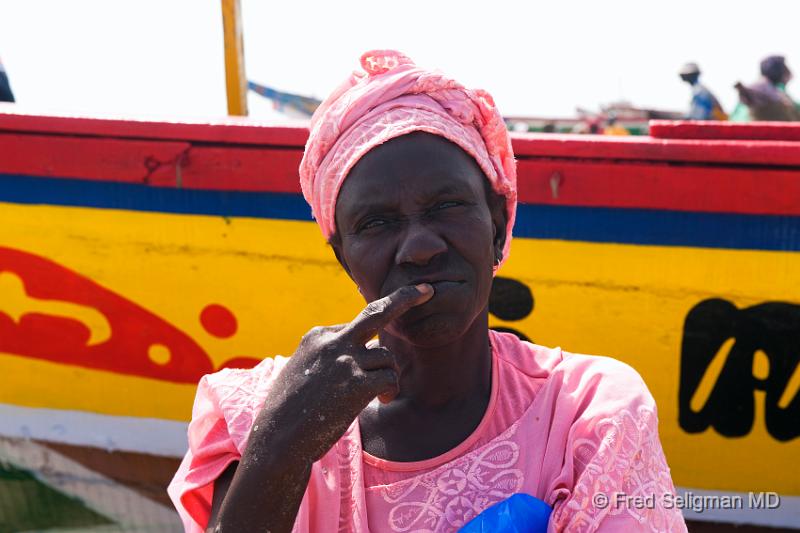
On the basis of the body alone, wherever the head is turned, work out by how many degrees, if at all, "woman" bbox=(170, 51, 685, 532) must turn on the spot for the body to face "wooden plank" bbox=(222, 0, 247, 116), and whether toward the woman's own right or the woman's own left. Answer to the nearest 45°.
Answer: approximately 180°

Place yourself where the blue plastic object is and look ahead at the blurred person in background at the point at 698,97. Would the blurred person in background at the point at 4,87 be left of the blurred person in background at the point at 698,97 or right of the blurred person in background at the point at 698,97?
left

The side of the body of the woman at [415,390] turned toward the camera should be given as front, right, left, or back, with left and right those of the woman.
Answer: front

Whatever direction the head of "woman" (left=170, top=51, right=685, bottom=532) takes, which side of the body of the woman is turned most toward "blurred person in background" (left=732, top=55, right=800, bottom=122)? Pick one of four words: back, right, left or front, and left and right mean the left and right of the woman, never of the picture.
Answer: back

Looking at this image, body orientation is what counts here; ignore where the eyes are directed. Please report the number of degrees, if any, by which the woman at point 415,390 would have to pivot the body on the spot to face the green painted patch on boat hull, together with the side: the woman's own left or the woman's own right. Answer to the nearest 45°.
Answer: approximately 135° to the woman's own right

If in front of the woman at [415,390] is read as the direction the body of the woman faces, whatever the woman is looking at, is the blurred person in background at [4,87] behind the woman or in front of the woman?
behind

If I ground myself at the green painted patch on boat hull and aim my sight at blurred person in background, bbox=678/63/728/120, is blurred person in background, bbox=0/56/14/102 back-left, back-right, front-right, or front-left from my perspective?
front-left

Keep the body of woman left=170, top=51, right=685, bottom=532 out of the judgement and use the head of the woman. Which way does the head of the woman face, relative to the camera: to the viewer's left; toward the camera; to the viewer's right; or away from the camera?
toward the camera

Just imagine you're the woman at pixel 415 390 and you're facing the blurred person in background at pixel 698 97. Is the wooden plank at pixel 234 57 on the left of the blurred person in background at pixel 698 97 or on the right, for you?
left
